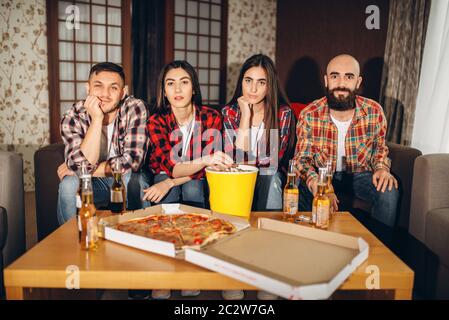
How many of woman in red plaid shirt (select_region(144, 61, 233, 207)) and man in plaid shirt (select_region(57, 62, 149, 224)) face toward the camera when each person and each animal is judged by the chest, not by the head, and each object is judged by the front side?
2

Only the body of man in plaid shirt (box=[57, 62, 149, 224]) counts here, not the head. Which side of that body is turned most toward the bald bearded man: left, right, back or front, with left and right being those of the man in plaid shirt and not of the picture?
left

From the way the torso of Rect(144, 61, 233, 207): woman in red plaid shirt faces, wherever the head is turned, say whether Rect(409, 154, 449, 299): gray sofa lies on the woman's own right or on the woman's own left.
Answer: on the woman's own left

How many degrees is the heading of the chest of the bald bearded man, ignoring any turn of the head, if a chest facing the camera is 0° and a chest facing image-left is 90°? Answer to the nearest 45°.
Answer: approximately 0°

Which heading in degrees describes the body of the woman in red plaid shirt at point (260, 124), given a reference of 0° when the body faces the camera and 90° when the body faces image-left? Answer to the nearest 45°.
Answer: approximately 0°

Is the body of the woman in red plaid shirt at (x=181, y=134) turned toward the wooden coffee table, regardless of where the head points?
yes

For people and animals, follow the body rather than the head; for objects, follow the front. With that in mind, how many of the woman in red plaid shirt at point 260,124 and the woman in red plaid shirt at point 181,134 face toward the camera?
2
